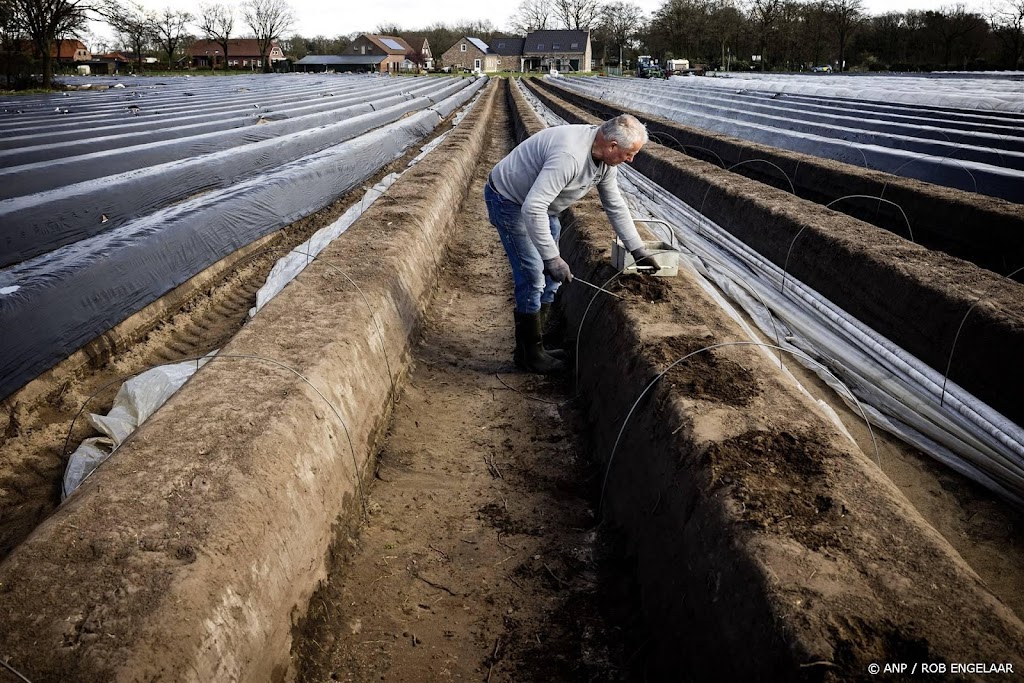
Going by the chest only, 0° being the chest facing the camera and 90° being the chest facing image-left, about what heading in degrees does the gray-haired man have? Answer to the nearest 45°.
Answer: approximately 270°

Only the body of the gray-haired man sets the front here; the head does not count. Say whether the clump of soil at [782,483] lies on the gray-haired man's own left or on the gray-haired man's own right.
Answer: on the gray-haired man's own right

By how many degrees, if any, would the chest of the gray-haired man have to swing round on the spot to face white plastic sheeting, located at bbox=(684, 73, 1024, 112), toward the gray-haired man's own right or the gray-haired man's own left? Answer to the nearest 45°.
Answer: approximately 45° to the gray-haired man's own left

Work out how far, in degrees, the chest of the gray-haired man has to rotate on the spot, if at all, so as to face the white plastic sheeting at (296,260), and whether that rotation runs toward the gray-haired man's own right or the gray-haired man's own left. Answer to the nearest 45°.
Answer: approximately 135° to the gray-haired man's own left

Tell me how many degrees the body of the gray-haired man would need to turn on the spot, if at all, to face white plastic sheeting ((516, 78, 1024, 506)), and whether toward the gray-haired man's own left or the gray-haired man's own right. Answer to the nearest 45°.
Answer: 0° — they already face it

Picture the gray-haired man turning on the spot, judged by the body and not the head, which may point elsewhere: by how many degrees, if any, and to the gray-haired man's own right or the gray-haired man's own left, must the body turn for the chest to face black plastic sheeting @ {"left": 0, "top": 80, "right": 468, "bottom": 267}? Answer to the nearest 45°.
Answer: approximately 135° to the gray-haired man's own left

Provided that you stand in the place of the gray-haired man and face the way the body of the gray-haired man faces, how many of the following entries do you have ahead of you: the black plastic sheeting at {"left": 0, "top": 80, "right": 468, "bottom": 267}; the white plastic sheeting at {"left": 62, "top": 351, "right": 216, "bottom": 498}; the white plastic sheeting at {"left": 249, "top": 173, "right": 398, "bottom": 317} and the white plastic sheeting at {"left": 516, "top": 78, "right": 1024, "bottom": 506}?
1

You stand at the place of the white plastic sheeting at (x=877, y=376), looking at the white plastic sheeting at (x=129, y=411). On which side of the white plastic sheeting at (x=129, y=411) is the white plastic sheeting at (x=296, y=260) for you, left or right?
right
